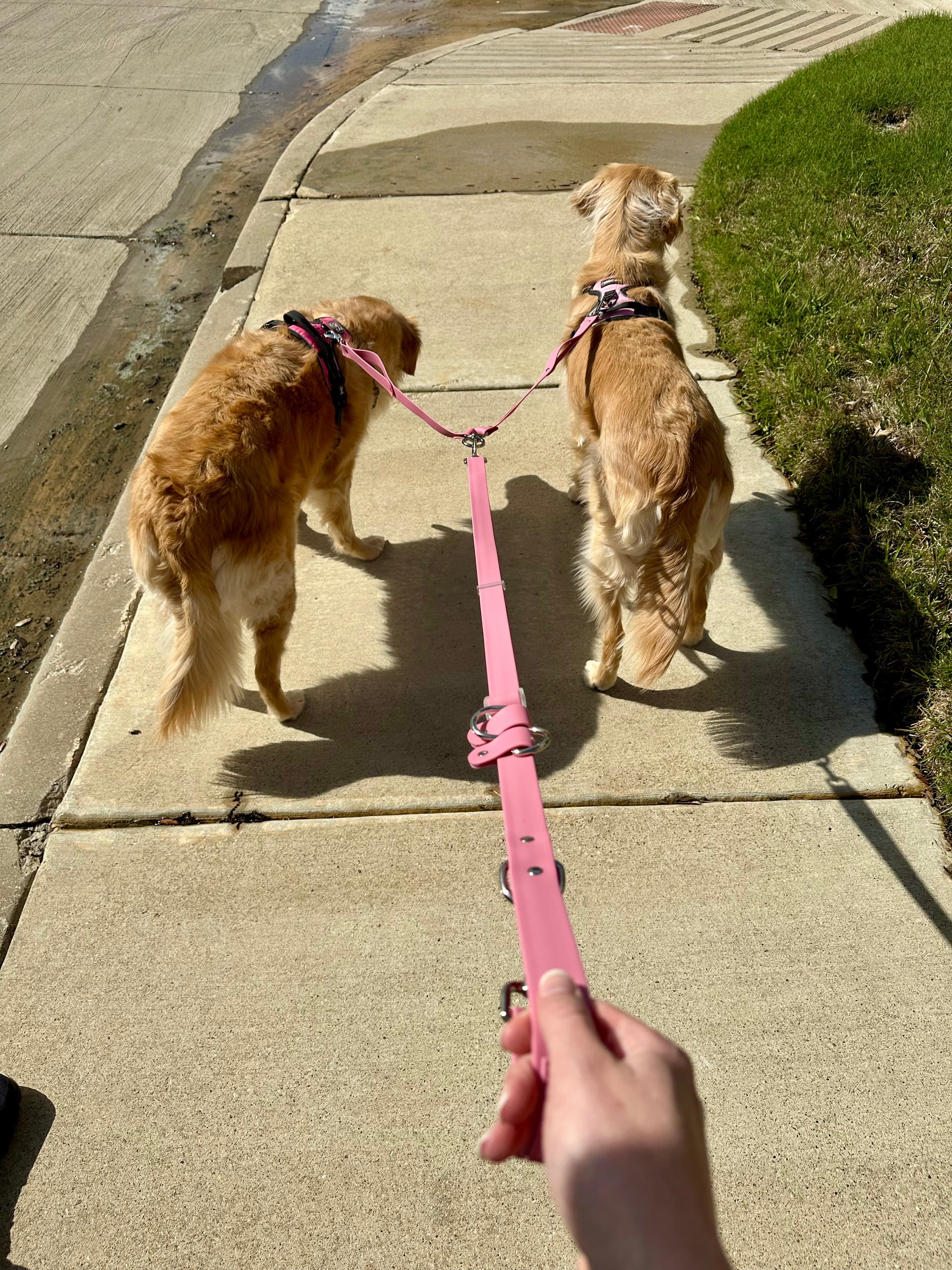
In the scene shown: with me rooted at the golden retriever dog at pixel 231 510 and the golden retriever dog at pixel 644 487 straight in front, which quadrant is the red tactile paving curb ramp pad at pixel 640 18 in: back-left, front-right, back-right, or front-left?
front-left

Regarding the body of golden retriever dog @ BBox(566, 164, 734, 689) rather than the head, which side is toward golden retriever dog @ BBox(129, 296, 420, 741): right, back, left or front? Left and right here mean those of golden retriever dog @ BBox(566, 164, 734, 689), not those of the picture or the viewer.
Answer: left

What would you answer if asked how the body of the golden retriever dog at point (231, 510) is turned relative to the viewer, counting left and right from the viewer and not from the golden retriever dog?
facing away from the viewer and to the right of the viewer

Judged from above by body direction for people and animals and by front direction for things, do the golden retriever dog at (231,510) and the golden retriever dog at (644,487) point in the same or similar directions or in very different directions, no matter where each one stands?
same or similar directions

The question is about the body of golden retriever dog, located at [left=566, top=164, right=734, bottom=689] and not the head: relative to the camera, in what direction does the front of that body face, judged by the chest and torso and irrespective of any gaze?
away from the camera

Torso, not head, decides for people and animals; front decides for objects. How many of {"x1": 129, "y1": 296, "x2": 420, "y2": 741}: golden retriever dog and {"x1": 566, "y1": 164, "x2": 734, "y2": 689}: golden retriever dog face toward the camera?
0

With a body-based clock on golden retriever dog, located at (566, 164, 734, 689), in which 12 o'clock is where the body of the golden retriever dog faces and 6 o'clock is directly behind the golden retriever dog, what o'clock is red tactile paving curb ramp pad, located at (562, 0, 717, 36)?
The red tactile paving curb ramp pad is roughly at 12 o'clock from the golden retriever dog.

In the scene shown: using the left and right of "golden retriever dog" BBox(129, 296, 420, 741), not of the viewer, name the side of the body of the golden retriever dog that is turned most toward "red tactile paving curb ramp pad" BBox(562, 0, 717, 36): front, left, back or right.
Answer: front

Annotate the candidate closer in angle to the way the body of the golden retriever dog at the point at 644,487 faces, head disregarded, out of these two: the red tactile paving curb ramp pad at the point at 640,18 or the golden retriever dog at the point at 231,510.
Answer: the red tactile paving curb ramp pad
